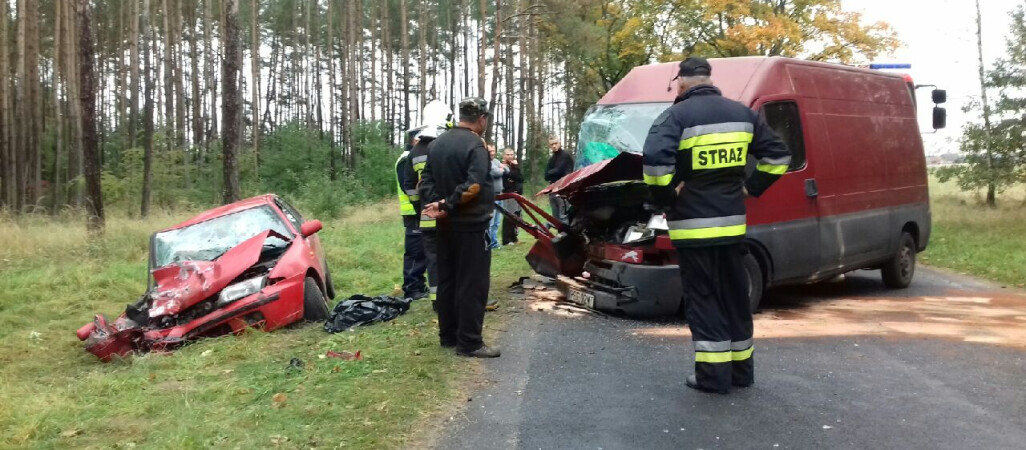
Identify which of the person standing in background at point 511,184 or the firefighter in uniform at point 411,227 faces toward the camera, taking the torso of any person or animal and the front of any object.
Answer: the person standing in background

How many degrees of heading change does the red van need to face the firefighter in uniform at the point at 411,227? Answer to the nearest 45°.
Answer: approximately 45° to its right

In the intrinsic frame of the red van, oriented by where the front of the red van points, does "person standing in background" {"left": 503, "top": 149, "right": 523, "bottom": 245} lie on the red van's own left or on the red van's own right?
on the red van's own right

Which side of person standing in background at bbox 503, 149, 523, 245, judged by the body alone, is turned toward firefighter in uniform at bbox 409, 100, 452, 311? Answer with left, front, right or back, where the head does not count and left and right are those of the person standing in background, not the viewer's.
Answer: front

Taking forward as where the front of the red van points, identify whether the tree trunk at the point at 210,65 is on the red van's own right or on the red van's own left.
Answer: on the red van's own right

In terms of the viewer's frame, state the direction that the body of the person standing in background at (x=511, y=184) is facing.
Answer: toward the camera

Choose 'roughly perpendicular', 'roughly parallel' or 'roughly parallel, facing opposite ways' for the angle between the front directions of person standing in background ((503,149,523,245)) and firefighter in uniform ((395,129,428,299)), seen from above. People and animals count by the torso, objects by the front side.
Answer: roughly perpendicular

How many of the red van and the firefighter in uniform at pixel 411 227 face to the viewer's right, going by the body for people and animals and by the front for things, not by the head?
1

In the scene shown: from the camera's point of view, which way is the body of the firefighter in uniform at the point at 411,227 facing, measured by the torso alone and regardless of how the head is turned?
to the viewer's right

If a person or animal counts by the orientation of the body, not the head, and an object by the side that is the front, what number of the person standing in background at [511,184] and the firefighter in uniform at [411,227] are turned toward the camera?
1

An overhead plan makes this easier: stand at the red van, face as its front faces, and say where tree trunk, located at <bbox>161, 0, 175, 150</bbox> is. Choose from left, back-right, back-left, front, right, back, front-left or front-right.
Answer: right

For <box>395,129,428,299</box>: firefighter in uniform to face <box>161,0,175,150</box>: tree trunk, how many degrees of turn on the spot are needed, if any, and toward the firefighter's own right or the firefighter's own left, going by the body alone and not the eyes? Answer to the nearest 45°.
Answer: approximately 90° to the firefighter's own left

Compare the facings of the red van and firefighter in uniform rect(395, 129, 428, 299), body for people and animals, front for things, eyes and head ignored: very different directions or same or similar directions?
very different directions
